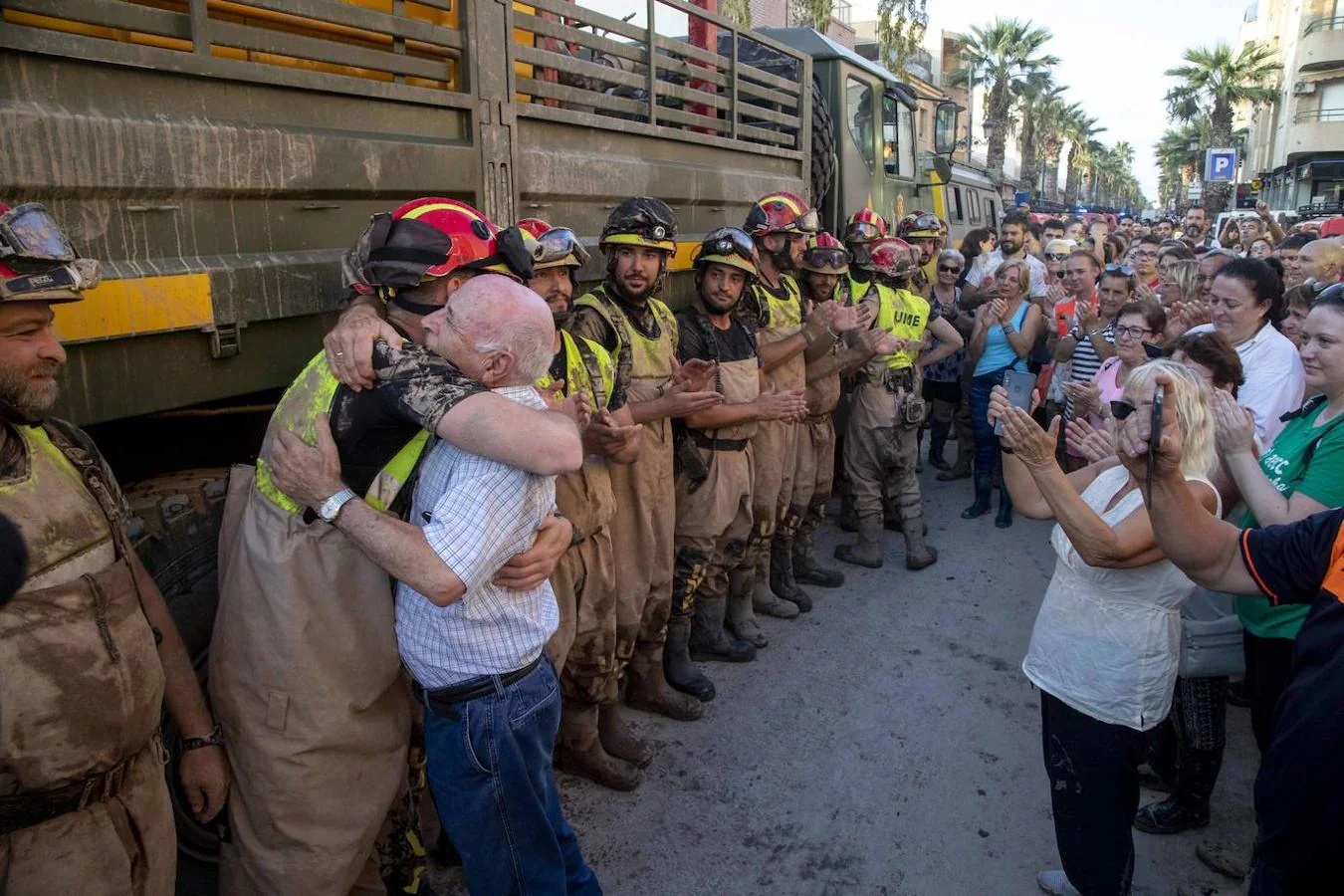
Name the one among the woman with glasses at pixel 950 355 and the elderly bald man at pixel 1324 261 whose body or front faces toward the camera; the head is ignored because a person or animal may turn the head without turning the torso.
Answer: the woman with glasses

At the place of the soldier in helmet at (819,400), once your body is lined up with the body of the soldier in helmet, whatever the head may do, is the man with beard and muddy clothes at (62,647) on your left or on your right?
on your right

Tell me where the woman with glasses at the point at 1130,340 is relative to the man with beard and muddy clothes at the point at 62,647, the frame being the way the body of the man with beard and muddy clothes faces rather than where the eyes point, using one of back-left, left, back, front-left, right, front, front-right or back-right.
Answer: front-left

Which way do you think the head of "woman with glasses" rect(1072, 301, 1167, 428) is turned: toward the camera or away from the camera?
toward the camera

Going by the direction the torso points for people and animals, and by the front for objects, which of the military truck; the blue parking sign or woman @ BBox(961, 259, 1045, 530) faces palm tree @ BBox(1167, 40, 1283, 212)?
the military truck

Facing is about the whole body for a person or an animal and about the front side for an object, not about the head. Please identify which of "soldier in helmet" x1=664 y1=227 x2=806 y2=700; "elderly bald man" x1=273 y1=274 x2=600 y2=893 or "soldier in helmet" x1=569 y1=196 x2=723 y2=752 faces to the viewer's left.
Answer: the elderly bald man

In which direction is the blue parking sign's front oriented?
toward the camera

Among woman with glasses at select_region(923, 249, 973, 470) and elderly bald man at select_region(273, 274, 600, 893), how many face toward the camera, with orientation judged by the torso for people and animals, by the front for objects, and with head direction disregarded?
1

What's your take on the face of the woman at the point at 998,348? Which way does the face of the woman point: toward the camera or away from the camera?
toward the camera

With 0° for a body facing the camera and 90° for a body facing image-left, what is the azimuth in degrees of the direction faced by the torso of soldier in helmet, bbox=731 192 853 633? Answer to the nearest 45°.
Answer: approximately 315°

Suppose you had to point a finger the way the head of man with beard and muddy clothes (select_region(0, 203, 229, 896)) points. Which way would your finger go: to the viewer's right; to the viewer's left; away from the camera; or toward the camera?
to the viewer's right

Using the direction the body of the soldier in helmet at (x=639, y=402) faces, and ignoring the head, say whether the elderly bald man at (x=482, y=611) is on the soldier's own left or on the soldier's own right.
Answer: on the soldier's own right

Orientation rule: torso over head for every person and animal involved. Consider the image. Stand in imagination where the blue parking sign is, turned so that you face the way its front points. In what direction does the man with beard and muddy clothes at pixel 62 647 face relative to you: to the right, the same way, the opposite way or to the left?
to the left

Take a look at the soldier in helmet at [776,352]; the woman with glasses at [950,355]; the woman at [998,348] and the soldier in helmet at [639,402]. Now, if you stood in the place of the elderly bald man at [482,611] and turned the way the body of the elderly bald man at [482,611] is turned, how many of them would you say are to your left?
0

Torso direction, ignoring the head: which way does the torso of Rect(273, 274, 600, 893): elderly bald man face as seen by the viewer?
to the viewer's left

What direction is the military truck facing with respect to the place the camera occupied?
facing away from the viewer and to the right of the viewer

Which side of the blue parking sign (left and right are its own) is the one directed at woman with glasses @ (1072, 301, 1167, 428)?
front

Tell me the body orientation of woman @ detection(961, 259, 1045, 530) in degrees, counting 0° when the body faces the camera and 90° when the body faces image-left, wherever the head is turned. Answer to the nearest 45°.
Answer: approximately 45°

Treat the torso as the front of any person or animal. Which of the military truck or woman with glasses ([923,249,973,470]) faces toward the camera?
the woman with glasses
